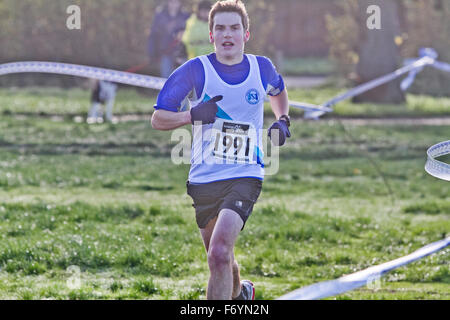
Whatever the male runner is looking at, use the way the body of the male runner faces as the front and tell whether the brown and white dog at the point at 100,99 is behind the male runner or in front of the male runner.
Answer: behind

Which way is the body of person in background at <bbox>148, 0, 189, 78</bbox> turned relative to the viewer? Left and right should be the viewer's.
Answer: facing the viewer and to the right of the viewer

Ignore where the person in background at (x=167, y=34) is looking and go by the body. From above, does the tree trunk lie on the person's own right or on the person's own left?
on the person's own left

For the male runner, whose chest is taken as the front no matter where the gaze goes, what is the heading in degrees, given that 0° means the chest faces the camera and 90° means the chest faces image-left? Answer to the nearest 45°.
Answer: approximately 0°

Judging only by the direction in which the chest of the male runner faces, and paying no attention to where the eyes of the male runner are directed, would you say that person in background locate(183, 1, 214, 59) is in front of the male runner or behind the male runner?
behind

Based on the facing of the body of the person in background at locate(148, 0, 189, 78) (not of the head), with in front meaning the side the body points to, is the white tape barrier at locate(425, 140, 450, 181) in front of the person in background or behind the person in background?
in front
